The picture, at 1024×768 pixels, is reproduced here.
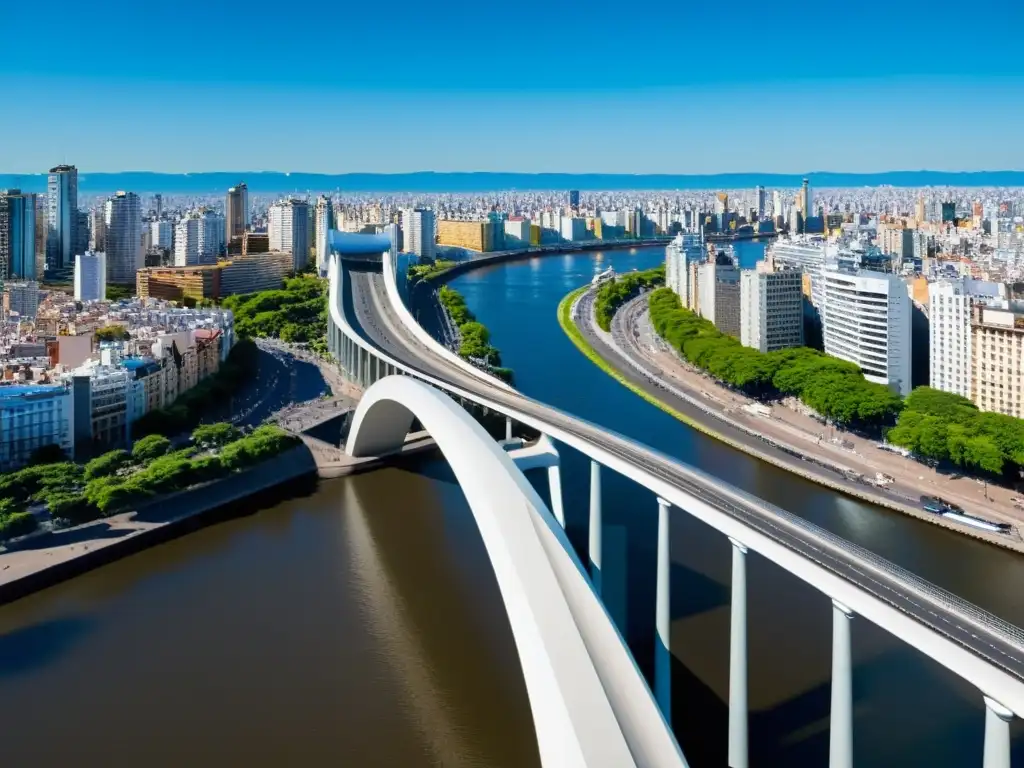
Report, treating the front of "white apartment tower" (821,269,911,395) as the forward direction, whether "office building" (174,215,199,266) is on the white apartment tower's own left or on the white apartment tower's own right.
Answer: on the white apartment tower's own right

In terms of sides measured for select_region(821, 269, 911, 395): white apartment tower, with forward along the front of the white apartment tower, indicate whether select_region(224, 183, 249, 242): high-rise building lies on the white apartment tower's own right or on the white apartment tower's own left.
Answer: on the white apartment tower's own right

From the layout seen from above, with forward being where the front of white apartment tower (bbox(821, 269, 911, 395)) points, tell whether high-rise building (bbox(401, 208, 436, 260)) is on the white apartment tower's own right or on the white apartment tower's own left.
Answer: on the white apartment tower's own right

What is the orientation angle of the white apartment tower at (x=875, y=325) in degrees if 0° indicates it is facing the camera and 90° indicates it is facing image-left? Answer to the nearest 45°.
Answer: approximately 45°

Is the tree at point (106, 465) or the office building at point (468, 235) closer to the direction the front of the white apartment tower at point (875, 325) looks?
the tree
